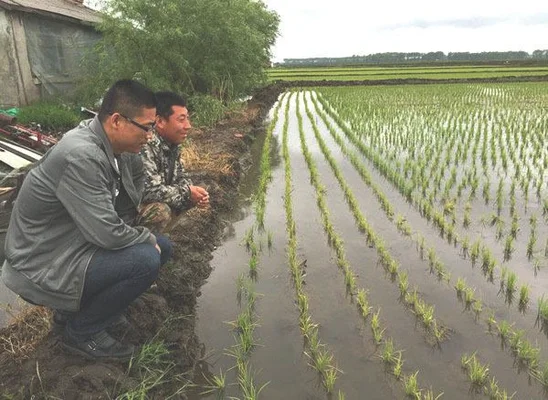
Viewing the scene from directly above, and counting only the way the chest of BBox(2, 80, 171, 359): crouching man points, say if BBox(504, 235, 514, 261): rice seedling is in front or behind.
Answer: in front

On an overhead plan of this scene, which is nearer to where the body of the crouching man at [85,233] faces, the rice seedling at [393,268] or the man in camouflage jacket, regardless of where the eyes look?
the rice seedling

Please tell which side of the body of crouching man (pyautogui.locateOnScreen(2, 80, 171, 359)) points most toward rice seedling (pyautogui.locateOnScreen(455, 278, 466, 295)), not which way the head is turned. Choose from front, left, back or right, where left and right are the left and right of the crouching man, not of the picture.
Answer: front

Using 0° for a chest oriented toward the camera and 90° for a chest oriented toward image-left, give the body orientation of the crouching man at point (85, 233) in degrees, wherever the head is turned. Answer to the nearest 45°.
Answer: approximately 270°

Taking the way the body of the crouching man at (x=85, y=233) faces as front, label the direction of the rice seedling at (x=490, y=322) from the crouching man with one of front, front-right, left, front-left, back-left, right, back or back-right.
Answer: front

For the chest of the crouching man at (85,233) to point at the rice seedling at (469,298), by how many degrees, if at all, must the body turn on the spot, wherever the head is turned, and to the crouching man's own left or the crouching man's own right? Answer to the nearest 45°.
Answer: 0° — they already face it

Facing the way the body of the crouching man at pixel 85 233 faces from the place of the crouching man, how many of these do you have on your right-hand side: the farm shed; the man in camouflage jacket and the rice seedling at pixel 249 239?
0

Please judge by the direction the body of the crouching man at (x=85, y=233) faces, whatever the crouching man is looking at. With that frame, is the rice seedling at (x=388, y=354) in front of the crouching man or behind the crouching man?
in front

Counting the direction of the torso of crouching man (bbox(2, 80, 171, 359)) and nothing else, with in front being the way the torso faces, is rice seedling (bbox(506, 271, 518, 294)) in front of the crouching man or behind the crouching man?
in front

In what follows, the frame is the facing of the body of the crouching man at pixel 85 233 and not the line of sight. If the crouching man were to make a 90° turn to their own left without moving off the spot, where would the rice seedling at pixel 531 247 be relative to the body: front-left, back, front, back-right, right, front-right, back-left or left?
right

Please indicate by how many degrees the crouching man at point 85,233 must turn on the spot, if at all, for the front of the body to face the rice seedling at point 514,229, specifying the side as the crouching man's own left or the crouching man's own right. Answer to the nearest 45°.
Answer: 0° — they already face it

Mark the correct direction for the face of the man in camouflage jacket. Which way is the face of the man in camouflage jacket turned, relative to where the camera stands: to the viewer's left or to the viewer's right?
to the viewer's right

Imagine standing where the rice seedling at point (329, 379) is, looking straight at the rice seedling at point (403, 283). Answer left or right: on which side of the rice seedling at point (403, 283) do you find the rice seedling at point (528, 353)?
right

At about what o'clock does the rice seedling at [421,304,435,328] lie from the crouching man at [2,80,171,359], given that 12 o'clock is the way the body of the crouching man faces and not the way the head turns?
The rice seedling is roughly at 12 o'clock from the crouching man.

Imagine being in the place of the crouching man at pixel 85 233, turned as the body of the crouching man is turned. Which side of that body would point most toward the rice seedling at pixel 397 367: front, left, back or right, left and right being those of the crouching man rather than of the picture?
front

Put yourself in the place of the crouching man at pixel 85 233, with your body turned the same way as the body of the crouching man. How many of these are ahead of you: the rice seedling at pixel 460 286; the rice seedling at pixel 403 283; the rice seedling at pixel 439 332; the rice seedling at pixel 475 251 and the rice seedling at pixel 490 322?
5

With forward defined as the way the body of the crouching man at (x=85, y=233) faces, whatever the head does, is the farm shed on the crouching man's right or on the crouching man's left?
on the crouching man's left

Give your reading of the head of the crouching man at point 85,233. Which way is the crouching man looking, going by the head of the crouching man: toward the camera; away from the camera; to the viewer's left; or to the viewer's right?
to the viewer's right
